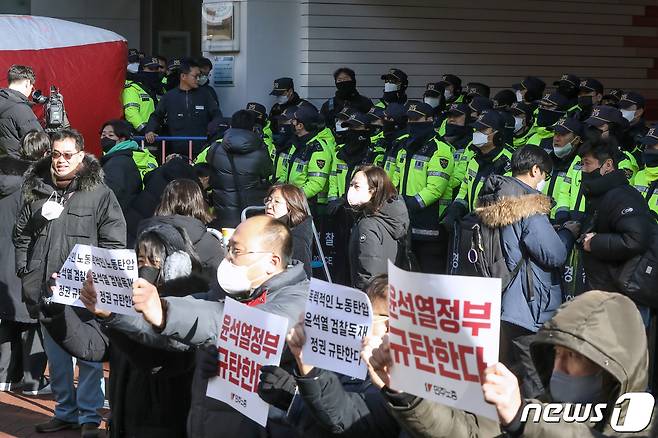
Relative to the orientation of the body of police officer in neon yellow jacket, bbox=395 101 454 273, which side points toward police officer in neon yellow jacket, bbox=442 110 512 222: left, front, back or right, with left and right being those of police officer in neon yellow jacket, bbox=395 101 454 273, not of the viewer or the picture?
left

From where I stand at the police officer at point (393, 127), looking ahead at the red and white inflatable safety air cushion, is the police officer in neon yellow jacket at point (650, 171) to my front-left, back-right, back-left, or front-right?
back-left

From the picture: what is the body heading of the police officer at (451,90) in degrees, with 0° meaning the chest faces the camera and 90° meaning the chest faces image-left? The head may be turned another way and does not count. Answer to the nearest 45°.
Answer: approximately 45°

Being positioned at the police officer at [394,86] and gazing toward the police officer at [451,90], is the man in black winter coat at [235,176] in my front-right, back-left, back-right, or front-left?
back-right

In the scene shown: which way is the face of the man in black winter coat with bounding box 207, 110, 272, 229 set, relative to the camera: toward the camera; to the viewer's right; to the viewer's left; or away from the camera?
away from the camera

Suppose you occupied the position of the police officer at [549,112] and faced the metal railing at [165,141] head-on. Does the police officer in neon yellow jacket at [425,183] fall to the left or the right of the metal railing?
left

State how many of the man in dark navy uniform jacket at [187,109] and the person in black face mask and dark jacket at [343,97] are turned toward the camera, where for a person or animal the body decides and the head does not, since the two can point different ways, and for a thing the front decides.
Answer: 2

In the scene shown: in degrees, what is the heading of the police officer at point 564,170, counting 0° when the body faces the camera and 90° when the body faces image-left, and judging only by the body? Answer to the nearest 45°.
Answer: approximately 45°

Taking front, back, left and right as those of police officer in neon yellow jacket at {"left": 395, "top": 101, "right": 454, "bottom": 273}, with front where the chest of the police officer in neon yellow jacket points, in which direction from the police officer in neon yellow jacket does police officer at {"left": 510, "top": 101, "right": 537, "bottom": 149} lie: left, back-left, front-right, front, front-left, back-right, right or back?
back

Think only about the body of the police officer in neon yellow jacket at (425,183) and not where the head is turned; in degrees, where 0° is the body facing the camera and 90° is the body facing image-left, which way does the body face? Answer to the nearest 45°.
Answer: approximately 45°

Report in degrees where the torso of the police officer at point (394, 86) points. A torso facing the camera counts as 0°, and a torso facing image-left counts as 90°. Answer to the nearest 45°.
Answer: approximately 45°
